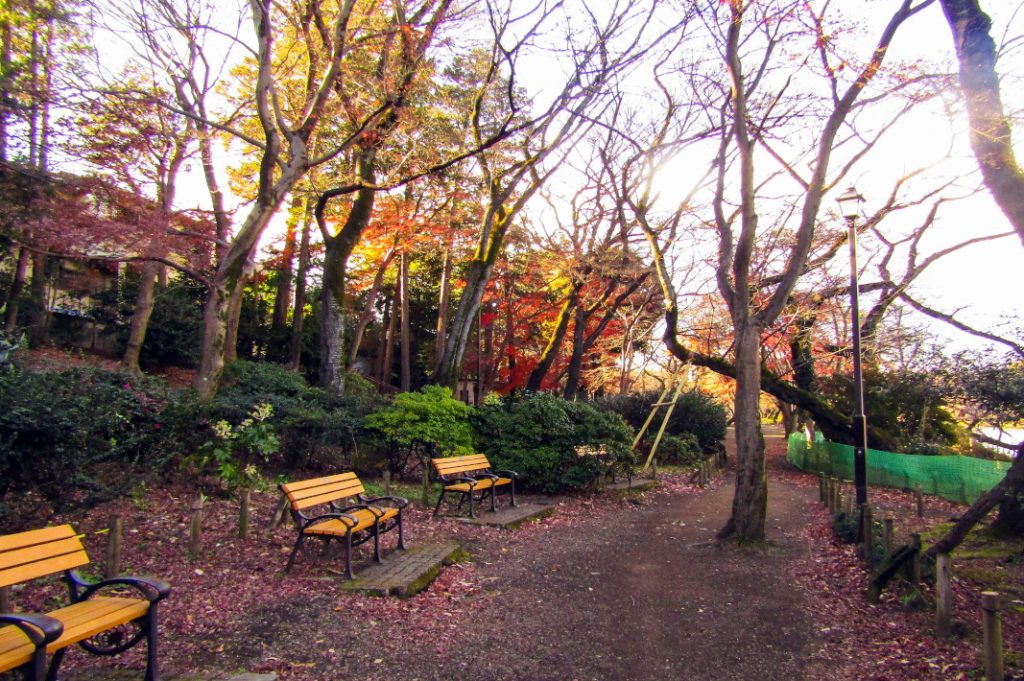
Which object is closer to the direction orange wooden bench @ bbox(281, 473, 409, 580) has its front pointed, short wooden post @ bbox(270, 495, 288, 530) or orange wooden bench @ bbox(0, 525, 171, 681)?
the orange wooden bench

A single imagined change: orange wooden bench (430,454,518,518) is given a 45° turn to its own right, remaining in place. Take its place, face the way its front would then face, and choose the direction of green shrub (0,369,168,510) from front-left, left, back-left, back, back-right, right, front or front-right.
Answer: front-right

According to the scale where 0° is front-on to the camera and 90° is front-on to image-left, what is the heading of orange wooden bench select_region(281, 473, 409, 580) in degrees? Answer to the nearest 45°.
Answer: approximately 315°

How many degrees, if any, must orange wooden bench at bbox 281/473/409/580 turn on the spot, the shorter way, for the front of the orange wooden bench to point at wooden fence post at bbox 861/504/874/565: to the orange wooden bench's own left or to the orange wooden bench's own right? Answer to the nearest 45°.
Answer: approximately 45° to the orange wooden bench's own left

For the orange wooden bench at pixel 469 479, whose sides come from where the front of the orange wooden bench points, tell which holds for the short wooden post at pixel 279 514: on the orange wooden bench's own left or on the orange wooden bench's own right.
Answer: on the orange wooden bench's own right

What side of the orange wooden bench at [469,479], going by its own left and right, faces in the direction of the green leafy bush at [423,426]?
back

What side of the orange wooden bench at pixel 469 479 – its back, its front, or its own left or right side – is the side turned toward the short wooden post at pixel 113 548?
right

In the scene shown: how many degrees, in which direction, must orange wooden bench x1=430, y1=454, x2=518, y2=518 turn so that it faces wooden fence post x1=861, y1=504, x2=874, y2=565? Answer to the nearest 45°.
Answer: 0° — it already faces it

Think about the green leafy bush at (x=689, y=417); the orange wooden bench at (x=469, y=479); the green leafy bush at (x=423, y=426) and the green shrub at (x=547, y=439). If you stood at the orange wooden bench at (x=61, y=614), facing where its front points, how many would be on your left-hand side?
4

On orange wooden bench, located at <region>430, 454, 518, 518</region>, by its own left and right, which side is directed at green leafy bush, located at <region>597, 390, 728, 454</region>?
left

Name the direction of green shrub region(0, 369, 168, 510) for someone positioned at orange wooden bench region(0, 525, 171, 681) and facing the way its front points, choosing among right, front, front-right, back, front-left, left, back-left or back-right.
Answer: back-left
